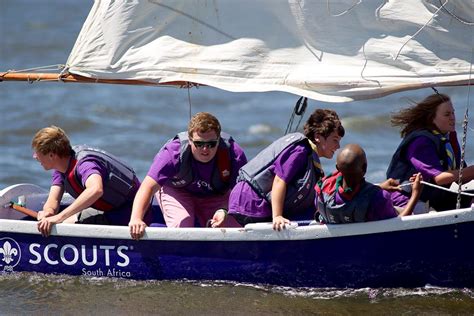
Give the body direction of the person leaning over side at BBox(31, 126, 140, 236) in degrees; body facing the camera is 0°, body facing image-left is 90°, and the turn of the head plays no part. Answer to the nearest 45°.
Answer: approximately 90°

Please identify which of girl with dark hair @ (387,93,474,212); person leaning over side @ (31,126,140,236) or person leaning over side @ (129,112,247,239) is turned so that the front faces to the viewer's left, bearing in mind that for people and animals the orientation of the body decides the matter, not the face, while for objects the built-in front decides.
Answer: person leaning over side @ (31,126,140,236)

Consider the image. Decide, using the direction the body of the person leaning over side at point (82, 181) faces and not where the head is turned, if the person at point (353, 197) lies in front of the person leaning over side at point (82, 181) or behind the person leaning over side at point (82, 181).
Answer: behind
